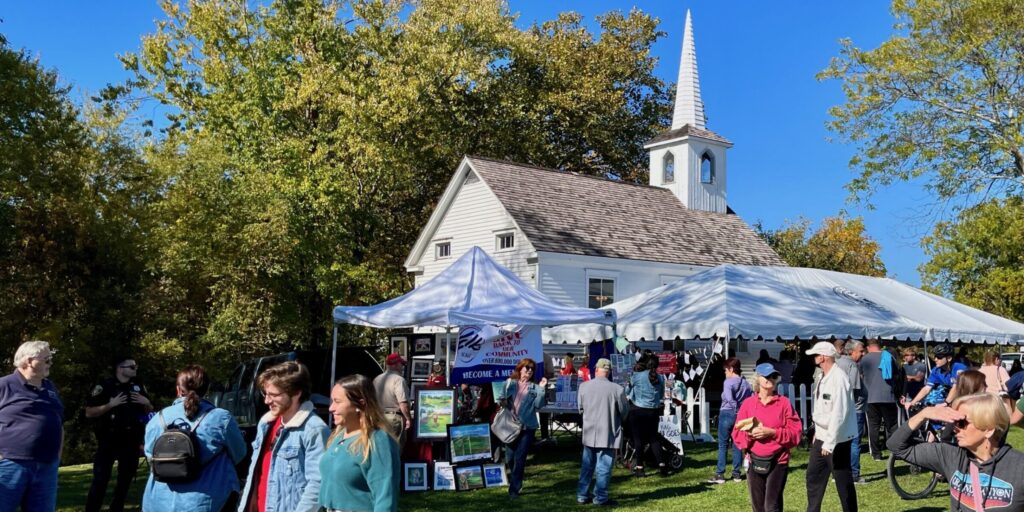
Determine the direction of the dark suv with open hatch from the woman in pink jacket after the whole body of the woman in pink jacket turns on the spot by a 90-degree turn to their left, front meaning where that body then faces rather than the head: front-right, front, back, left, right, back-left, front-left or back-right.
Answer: back-left

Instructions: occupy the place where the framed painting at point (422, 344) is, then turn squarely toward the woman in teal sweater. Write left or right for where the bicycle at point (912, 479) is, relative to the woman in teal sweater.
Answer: left

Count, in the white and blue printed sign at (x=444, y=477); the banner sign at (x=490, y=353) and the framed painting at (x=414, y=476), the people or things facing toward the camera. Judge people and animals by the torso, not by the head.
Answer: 3

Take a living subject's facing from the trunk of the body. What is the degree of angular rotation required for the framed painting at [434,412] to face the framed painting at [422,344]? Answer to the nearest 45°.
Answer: approximately 180°

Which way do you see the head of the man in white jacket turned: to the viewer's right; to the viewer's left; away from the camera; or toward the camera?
to the viewer's left

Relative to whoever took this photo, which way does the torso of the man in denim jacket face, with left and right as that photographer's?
facing the viewer and to the left of the viewer

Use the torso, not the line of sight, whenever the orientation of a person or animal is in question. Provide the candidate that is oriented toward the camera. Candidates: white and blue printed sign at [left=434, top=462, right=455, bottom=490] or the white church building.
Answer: the white and blue printed sign

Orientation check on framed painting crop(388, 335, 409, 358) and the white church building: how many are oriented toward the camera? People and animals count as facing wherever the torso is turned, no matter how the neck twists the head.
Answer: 1

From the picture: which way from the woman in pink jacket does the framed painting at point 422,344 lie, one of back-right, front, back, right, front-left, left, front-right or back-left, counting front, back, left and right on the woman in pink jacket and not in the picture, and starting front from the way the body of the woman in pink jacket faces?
back-right

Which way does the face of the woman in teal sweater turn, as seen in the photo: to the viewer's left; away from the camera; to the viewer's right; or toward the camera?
to the viewer's left

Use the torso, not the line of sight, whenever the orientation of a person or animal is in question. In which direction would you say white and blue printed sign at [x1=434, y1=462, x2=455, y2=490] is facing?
toward the camera

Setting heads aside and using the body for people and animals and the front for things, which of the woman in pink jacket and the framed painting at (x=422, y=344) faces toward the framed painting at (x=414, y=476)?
the framed painting at (x=422, y=344)

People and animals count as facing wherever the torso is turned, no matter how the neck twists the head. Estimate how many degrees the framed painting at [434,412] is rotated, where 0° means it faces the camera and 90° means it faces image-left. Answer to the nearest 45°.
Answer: approximately 0°

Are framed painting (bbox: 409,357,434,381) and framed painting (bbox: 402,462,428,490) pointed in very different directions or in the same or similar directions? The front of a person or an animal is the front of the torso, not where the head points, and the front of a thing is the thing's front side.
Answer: same or similar directions

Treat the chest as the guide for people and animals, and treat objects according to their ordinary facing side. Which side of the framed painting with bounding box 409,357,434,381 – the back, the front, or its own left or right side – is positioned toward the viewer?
front

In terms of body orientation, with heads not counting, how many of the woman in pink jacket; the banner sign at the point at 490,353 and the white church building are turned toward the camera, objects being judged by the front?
2

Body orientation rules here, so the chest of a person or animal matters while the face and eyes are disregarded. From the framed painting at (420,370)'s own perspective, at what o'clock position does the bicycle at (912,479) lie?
The bicycle is roughly at 10 o'clock from the framed painting.

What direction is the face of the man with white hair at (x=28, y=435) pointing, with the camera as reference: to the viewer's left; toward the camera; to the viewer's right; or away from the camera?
to the viewer's right

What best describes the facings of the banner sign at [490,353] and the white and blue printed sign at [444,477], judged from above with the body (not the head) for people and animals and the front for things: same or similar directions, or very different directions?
same or similar directions

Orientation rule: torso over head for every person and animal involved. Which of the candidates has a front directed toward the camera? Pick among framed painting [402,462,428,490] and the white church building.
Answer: the framed painting
